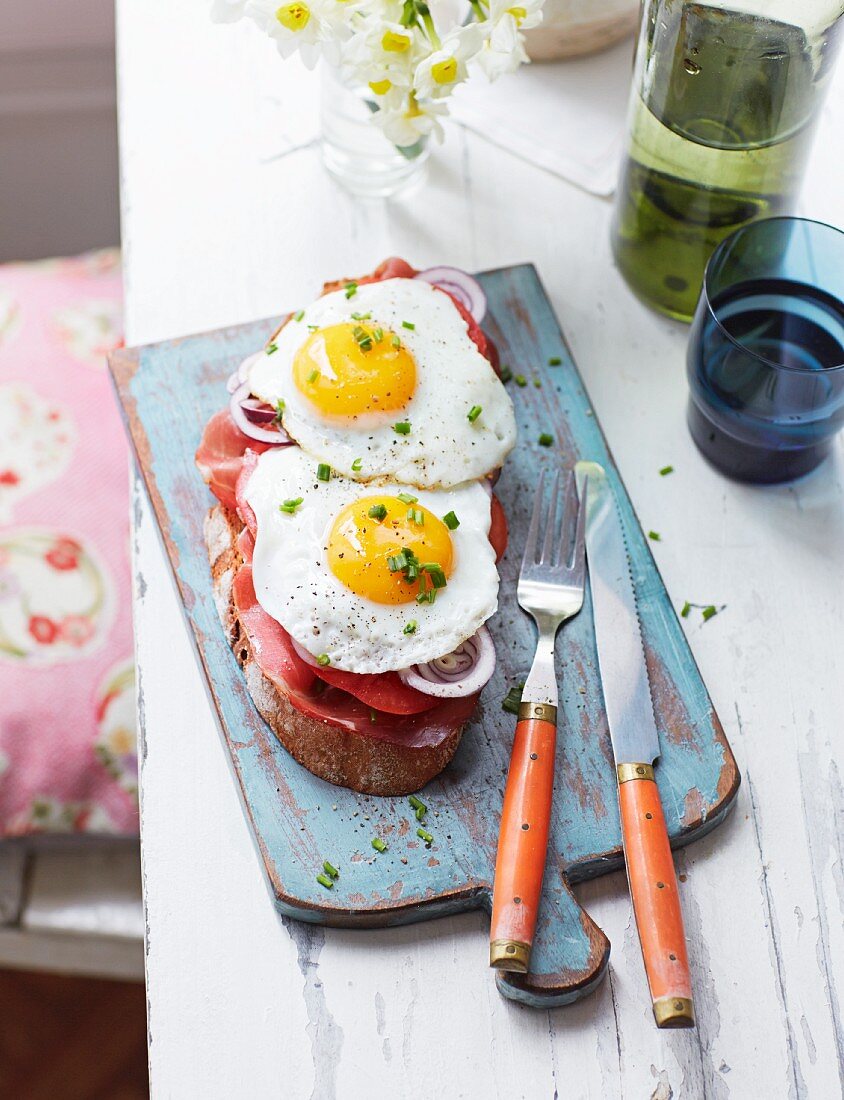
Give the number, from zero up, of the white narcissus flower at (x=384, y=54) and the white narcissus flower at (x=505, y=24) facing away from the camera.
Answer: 0

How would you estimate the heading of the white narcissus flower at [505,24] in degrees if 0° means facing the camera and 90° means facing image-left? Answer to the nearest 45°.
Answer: approximately 315°
